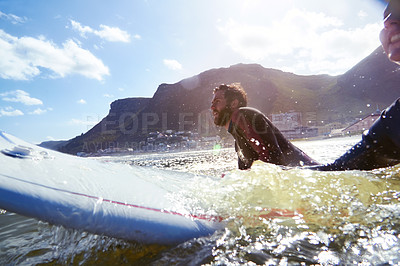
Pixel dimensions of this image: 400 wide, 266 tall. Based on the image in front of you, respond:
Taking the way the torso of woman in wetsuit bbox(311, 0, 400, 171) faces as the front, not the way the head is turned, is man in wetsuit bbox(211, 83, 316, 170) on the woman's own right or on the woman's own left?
on the woman's own right

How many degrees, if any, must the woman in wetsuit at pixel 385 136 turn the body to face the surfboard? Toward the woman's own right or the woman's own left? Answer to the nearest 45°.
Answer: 0° — they already face it

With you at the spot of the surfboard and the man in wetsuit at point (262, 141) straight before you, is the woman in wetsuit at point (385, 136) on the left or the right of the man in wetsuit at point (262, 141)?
right

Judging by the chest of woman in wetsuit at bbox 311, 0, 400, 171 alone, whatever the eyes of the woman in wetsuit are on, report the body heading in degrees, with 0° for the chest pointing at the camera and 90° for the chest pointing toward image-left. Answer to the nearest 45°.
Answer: approximately 45°
